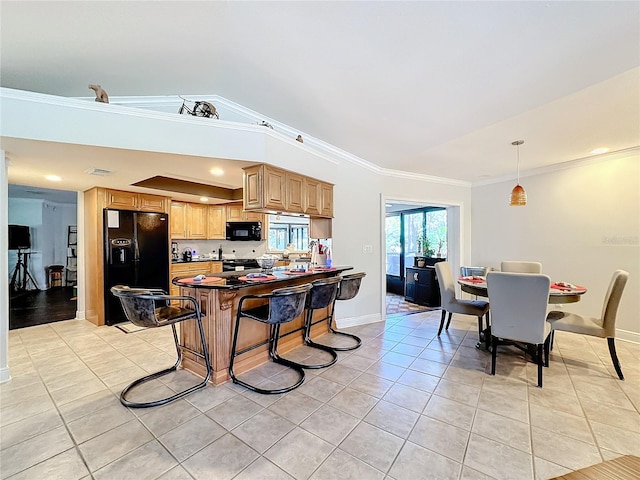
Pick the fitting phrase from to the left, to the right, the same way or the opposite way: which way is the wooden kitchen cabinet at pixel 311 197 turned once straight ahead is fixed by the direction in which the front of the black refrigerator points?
the same way

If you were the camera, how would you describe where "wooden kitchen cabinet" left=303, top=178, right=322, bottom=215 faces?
facing the viewer and to the right of the viewer

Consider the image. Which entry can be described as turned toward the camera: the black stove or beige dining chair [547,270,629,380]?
the black stove

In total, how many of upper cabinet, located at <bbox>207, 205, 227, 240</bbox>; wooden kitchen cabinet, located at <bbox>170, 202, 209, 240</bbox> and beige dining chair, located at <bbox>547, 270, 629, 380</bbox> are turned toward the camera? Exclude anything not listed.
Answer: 2

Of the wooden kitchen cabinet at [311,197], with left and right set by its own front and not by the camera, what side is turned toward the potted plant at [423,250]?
left

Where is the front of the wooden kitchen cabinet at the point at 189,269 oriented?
toward the camera

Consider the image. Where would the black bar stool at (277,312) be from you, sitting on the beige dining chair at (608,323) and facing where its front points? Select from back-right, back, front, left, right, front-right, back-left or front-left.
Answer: front-left

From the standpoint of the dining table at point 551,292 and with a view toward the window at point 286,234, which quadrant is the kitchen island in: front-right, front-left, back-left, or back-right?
front-left

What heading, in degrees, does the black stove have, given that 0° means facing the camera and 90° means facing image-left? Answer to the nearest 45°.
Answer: approximately 0°

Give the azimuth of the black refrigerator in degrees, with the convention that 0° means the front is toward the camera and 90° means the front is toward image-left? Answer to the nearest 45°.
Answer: approximately 0°

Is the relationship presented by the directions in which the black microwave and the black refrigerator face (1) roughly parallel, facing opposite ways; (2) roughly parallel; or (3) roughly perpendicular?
roughly parallel

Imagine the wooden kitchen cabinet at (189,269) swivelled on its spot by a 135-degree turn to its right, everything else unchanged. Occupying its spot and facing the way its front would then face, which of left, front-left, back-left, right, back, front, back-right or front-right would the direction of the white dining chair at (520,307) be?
back

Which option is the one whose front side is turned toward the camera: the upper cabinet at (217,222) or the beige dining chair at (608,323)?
the upper cabinet

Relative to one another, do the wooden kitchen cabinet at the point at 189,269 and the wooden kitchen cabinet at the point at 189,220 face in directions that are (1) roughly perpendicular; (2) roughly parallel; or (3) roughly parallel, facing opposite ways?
roughly parallel

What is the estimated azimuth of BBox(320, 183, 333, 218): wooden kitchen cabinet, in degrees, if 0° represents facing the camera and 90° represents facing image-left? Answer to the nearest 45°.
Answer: approximately 315°

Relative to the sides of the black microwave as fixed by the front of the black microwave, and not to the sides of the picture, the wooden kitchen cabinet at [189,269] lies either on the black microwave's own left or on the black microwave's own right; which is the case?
on the black microwave's own right

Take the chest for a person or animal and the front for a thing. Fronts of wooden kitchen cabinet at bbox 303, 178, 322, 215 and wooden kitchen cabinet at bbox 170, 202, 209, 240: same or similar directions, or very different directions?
same or similar directions
